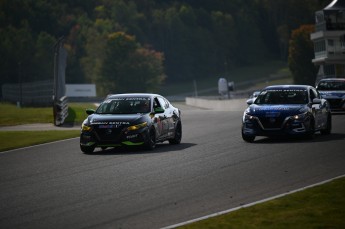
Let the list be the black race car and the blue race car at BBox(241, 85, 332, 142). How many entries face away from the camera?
0

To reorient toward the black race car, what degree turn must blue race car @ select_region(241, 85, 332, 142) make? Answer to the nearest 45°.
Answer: approximately 90° to its right

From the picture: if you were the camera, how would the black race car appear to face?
facing the viewer and to the left of the viewer

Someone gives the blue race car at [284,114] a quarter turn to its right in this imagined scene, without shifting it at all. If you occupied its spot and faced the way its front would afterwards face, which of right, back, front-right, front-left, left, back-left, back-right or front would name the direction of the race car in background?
right

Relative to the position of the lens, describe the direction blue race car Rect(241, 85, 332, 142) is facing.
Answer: facing the viewer

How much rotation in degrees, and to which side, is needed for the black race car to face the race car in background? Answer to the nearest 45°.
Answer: approximately 180°

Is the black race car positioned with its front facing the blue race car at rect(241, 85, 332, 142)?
no
